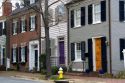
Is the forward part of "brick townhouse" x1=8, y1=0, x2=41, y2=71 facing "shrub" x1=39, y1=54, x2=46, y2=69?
no

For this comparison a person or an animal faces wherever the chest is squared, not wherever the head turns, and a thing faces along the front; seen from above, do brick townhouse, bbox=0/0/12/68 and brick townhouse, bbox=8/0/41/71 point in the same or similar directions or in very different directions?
same or similar directions

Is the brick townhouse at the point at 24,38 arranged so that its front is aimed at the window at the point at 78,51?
no

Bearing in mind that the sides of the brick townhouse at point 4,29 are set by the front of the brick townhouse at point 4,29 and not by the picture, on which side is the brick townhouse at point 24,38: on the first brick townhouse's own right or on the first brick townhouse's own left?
on the first brick townhouse's own left

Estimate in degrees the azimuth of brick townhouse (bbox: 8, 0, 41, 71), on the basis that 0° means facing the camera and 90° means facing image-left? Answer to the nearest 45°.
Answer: approximately 45°

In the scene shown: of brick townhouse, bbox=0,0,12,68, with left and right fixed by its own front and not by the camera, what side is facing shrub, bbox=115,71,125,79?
left

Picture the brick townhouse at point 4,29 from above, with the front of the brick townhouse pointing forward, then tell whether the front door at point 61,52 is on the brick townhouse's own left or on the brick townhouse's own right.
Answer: on the brick townhouse's own left

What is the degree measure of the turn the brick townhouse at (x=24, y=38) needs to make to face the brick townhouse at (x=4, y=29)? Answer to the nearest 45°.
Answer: approximately 90° to its right

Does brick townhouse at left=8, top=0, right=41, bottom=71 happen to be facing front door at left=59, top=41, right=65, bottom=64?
no

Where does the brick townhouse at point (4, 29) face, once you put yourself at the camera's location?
facing the viewer and to the left of the viewer

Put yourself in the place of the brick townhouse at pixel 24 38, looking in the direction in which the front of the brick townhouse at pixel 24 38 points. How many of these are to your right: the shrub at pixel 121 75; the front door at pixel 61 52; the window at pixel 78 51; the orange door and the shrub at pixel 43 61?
0

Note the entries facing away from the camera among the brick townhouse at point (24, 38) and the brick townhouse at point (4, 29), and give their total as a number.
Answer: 0
